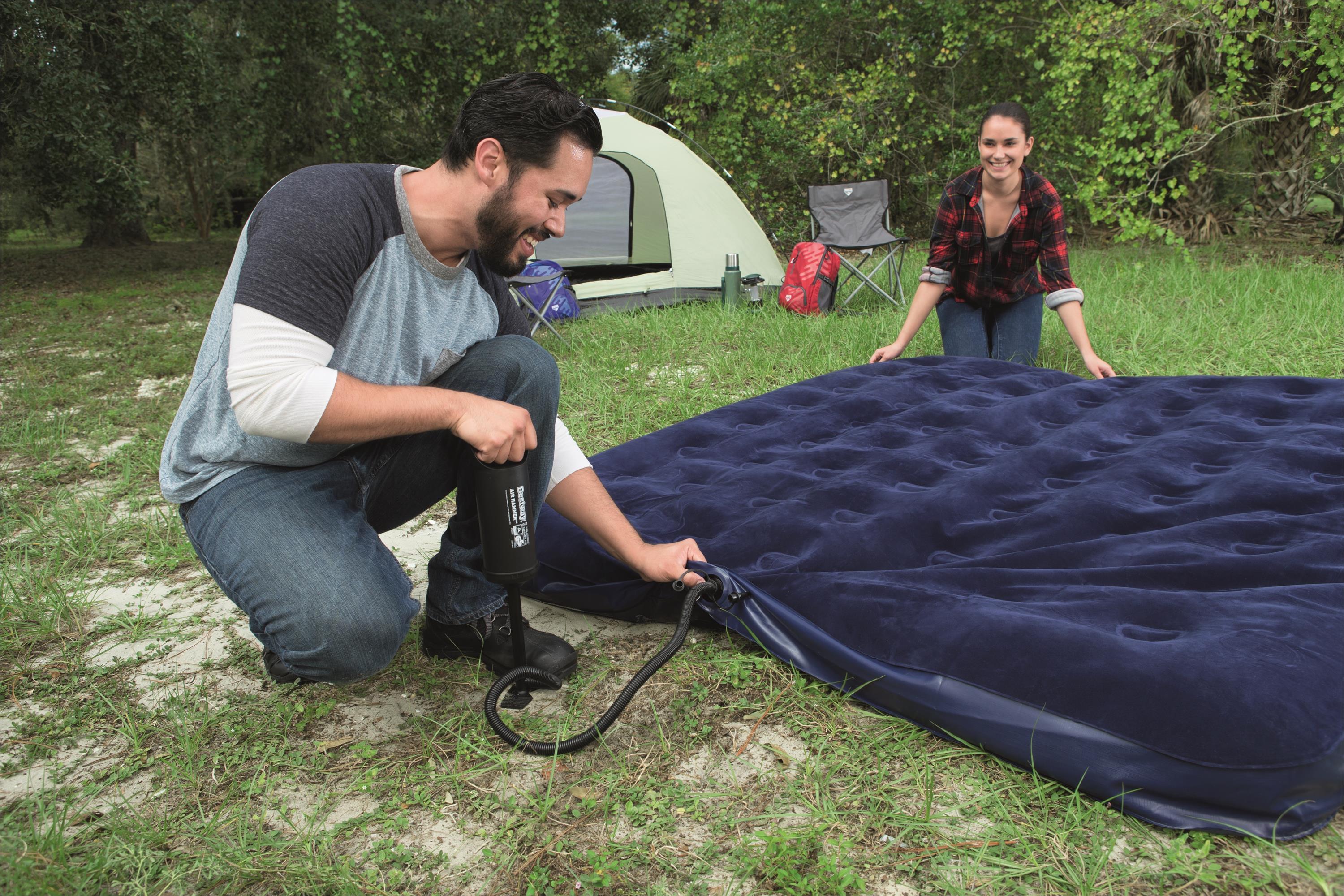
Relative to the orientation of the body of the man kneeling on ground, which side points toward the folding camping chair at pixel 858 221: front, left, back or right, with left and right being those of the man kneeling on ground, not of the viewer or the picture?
left

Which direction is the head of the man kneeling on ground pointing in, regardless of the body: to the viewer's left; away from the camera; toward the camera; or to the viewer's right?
to the viewer's right

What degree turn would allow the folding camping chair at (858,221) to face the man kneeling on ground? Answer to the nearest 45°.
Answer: approximately 45° to its right

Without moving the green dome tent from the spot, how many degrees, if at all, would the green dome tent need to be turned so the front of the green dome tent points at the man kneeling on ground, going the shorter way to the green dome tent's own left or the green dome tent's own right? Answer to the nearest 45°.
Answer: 0° — it already faces them

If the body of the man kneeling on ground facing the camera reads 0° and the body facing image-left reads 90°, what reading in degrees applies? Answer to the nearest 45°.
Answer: approximately 315°

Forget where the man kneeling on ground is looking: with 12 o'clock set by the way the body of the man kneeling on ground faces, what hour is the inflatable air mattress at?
The inflatable air mattress is roughly at 11 o'clock from the man kneeling on ground.

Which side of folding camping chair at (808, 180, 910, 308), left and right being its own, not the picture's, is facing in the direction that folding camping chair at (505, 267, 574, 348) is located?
right

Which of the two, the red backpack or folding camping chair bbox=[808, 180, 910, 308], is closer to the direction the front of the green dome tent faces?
the red backpack

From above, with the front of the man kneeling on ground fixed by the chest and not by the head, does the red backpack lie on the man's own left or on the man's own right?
on the man's own left
